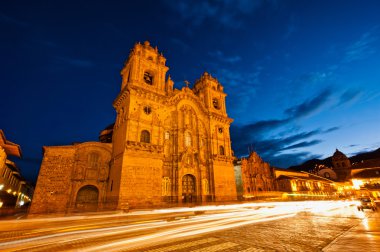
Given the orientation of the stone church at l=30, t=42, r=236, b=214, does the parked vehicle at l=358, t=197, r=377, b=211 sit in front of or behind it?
in front

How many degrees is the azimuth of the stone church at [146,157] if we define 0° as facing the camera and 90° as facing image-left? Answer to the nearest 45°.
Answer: approximately 315°
